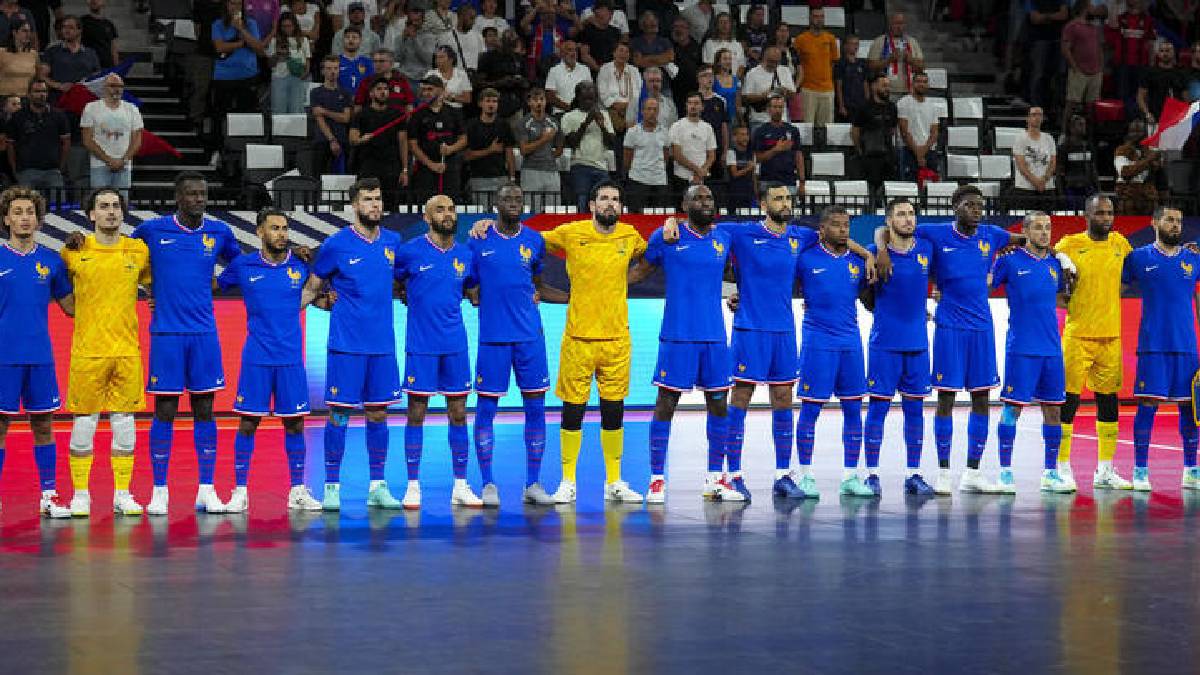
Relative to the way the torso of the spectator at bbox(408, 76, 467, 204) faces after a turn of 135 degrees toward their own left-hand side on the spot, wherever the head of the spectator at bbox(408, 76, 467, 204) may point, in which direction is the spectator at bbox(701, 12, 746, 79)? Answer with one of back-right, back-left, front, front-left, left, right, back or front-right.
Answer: front

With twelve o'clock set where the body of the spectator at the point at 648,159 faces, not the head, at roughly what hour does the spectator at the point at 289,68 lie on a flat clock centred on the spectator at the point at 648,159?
the spectator at the point at 289,68 is roughly at 3 o'clock from the spectator at the point at 648,159.

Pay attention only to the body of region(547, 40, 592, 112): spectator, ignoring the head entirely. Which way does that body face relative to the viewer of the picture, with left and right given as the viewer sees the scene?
facing the viewer

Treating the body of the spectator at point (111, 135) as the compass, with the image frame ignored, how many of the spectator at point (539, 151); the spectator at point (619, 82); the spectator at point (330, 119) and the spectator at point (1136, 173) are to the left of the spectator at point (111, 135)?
4

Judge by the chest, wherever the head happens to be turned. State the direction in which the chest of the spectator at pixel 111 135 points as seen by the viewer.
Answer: toward the camera

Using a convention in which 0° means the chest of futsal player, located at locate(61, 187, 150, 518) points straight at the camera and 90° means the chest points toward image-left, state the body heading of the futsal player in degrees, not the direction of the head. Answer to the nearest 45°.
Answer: approximately 0°

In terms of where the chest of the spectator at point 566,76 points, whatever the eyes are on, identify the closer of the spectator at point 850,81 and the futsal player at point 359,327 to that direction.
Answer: the futsal player

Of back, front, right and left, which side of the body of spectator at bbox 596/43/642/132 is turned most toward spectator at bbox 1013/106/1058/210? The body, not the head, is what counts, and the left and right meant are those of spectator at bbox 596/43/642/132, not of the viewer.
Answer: left

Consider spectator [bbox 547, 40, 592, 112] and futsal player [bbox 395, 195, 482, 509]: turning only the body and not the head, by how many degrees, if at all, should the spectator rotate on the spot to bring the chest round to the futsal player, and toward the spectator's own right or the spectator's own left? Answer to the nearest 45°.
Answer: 0° — they already face them

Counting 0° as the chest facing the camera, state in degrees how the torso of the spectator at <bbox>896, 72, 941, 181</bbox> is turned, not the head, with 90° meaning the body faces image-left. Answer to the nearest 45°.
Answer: approximately 0°
